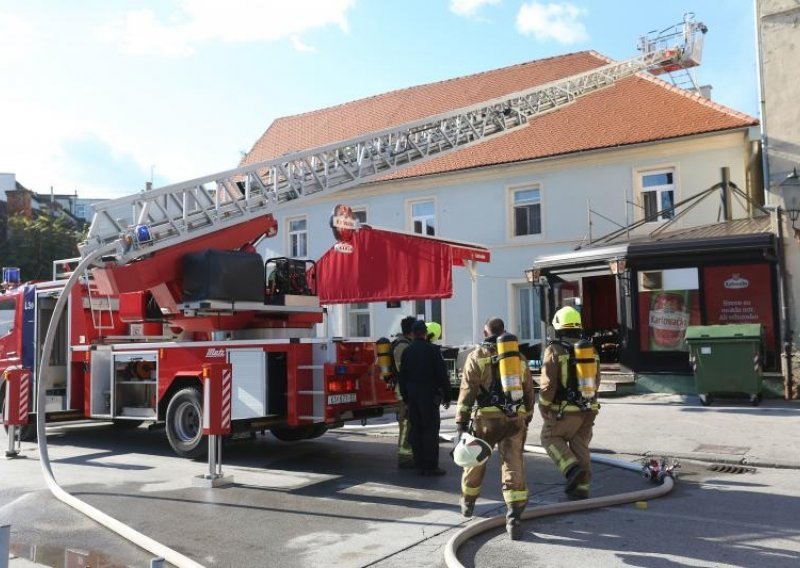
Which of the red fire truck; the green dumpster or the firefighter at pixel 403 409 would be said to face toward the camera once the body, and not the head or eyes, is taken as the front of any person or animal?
the green dumpster

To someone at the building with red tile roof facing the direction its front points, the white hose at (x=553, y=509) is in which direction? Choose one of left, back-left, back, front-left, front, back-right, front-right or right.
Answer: front-left

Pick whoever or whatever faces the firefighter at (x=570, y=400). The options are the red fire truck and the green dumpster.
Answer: the green dumpster

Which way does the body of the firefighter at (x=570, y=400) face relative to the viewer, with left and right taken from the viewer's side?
facing away from the viewer and to the left of the viewer

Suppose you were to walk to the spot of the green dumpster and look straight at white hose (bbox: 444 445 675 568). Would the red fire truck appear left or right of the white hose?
right

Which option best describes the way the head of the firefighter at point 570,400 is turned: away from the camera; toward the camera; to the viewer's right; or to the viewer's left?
away from the camera

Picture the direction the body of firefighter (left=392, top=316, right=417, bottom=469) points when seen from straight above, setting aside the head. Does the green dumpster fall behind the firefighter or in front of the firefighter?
in front

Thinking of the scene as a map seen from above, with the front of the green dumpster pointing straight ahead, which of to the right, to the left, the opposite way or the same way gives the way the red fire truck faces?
to the right

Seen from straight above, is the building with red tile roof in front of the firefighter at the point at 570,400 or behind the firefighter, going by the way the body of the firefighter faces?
in front

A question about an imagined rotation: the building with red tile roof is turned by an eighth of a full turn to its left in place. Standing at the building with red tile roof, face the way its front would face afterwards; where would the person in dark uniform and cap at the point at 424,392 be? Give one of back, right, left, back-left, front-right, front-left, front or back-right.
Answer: front
